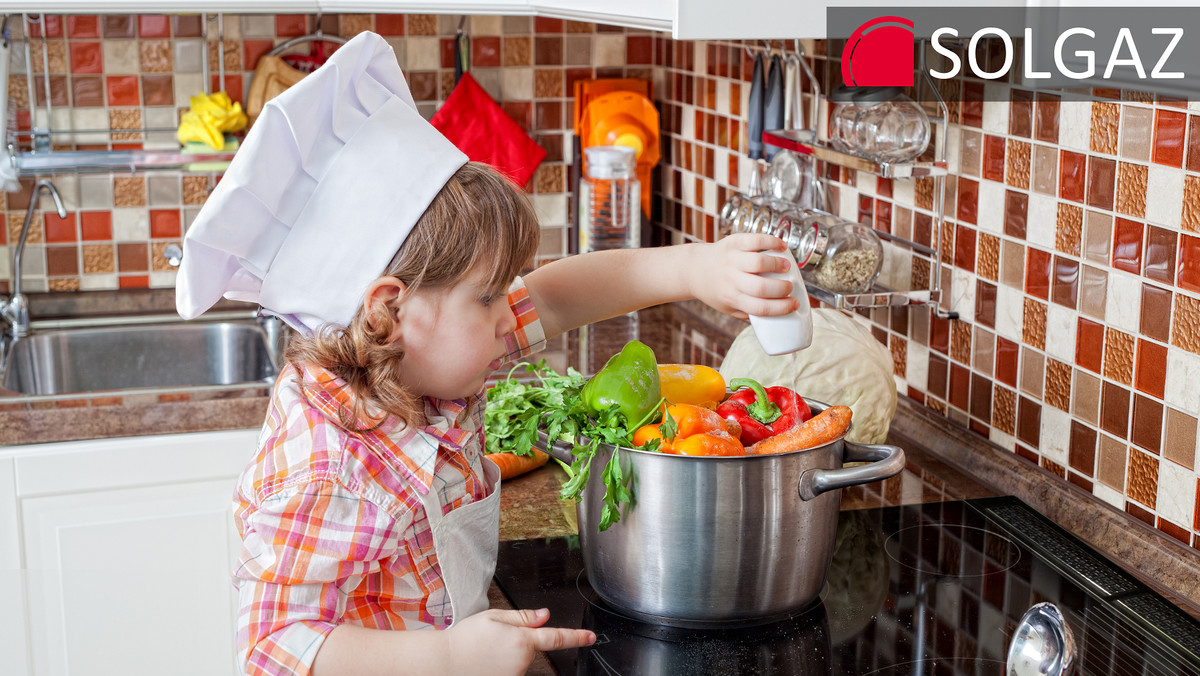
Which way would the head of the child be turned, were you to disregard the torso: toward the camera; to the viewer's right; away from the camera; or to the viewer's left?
to the viewer's right

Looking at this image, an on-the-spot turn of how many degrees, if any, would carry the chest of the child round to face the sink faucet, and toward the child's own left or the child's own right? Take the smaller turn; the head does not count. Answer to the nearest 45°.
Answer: approximately 135° to the child's own left

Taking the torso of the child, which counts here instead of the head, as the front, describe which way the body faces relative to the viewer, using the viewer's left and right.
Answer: facing to the right of the viewer

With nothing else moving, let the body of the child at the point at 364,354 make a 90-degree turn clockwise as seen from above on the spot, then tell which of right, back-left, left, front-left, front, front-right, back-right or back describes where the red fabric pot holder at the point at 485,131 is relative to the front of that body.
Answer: back
